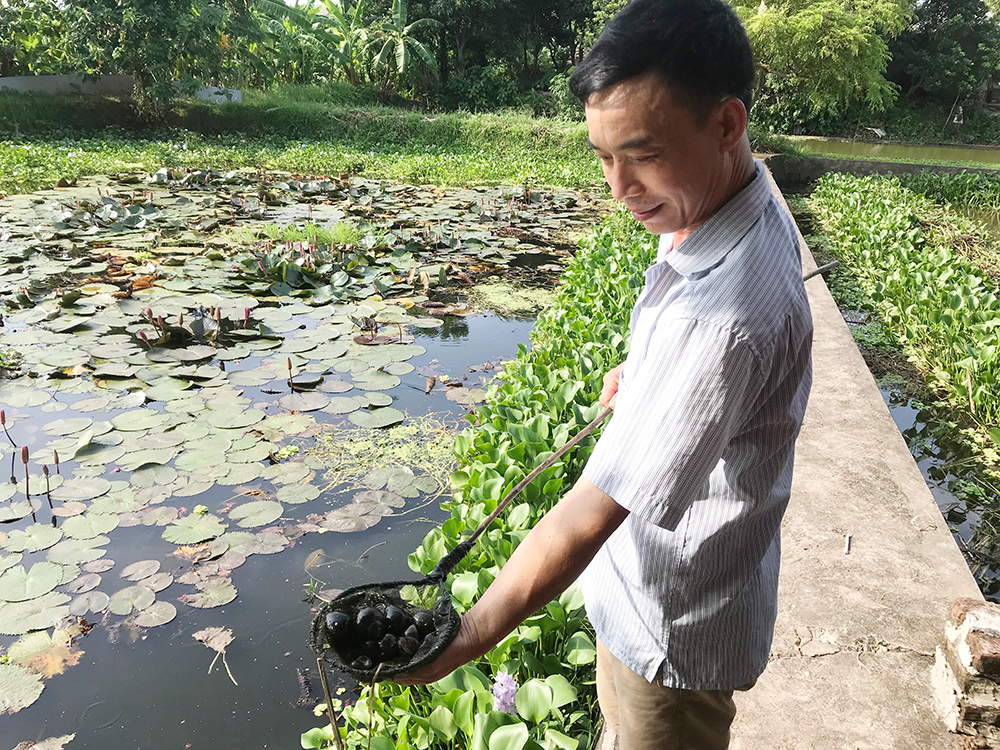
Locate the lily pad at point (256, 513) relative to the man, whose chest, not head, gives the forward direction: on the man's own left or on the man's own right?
on the man's own right

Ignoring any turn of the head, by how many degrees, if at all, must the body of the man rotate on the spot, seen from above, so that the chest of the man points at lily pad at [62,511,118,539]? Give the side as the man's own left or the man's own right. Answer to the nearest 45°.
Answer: approximately 45° to the man's own right

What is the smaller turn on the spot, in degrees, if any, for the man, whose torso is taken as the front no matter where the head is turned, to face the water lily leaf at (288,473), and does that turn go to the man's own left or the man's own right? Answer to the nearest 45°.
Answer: approximately 45° to the man's own right

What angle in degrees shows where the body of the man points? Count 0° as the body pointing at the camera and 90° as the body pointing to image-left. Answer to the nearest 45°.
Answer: approximately 90°

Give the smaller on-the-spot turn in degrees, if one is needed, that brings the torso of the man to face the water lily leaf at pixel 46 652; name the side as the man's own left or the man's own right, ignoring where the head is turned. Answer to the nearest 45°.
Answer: approximately 45° to the man's own right

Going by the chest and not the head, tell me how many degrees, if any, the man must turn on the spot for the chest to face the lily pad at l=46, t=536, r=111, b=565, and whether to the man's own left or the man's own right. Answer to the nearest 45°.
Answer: approximately 45° to the man's own right
